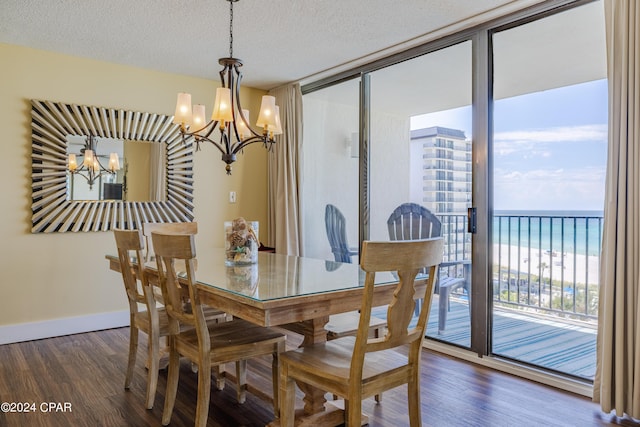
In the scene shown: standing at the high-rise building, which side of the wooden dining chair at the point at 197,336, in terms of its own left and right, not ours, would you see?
front

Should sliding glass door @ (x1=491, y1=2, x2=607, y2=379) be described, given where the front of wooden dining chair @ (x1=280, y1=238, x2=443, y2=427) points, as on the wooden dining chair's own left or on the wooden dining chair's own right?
on the wooden dining chair's own right

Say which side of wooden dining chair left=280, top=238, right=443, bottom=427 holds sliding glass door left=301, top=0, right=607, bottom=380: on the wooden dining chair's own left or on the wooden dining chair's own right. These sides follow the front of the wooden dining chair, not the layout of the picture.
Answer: on the wooden dining chair's own right

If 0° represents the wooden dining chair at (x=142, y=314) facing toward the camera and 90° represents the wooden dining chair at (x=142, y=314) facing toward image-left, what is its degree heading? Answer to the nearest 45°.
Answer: approximately 225°

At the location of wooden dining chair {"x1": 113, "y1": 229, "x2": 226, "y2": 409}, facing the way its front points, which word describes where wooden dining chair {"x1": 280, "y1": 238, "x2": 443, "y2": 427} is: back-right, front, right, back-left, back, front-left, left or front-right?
right

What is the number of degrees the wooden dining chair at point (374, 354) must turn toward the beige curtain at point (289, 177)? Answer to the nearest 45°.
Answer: approximately 45° to its right

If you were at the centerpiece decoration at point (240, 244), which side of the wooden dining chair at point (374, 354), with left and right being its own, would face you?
front

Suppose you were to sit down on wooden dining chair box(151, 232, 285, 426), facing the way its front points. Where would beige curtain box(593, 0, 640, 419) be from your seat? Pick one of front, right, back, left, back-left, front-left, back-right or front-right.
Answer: front-right

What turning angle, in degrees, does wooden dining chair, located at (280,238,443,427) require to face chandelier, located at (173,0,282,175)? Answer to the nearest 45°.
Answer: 0° — it already faces it

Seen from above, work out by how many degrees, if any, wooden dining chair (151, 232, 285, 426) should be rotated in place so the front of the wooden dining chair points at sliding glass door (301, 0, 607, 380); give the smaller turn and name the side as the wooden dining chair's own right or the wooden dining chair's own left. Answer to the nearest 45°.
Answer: approximately 45° to the wooden dining chair's own right

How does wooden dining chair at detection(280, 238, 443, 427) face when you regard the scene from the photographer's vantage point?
facing away from the viewer and to the left of the viewer

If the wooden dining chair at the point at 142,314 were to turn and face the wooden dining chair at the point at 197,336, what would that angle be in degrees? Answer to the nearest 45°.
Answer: approximately 90° to its right

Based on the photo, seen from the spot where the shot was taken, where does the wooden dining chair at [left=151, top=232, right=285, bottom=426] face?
facing away from the viewer and to the right of the viewer
